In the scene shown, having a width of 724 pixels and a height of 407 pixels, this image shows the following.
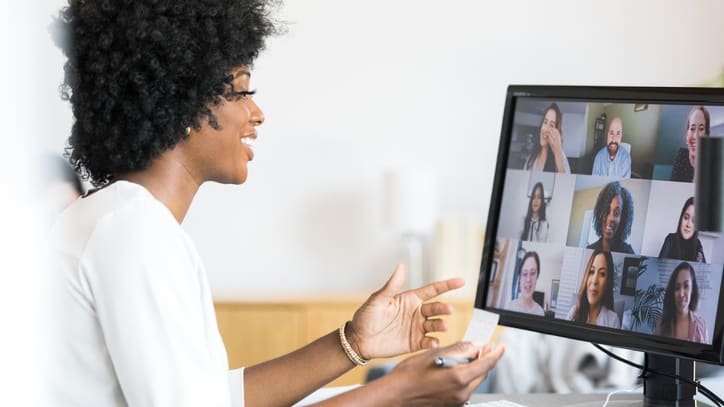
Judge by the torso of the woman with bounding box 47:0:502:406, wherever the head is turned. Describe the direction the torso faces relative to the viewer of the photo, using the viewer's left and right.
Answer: facing to the right of the viewer

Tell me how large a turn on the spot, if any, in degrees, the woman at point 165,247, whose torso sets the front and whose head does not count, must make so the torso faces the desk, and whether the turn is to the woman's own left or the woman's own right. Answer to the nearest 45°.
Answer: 0° — they already face it

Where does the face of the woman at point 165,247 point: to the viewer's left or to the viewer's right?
to the viewer's right
